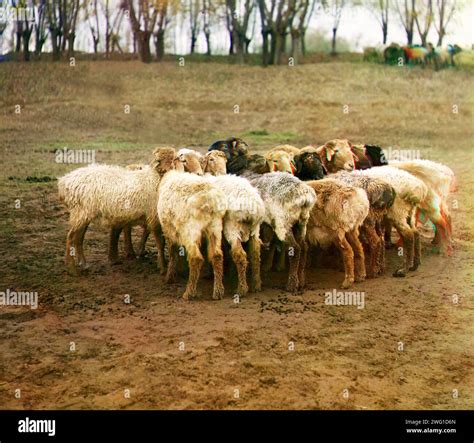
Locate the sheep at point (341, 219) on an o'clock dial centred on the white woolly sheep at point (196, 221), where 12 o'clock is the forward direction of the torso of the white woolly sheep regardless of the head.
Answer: The sheep is roughly at 4 o'clock from the white woolly sheep.

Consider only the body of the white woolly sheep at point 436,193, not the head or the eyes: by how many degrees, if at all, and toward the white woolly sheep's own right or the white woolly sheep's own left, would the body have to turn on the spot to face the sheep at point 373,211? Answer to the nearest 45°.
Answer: approximately 45° to the white woolly sheep's own left

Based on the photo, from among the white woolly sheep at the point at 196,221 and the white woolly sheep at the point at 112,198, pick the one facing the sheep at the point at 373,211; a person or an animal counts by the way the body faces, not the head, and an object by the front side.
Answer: the white woolly sheep at the point at 112,198

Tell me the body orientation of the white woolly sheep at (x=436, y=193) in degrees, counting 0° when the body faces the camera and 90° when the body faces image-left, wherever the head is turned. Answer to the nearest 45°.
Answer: approximately 90°

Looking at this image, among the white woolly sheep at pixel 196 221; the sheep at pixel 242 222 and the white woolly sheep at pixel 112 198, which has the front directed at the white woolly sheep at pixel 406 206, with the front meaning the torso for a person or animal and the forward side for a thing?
the white woolly sheep at pixel 112 198

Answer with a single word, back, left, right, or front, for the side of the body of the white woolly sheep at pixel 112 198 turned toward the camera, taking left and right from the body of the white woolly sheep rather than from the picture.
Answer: right

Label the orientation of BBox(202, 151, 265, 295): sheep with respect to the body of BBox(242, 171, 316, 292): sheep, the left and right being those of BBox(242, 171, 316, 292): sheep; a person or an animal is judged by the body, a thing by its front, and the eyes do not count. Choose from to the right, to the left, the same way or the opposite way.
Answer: the same way

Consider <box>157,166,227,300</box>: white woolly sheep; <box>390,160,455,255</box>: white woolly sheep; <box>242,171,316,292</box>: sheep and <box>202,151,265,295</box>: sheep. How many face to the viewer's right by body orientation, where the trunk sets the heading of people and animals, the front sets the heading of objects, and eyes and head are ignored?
0

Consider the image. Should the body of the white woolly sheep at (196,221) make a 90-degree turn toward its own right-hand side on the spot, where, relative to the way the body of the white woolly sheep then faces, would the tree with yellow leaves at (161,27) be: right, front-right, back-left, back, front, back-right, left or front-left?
front-left

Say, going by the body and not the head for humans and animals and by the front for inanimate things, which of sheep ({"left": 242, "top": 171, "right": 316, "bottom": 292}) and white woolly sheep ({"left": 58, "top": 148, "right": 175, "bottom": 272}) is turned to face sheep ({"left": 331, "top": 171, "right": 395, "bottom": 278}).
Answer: the white woolly sheep

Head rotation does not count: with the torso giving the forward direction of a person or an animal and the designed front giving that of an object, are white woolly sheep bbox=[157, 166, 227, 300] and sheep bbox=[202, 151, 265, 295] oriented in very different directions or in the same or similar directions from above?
same or similar directions

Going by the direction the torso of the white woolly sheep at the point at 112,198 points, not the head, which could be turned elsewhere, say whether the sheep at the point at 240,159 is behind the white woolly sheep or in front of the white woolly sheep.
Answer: in front

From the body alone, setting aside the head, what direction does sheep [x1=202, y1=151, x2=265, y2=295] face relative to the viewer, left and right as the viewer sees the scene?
facing away from the viewer and to the left of the viewer

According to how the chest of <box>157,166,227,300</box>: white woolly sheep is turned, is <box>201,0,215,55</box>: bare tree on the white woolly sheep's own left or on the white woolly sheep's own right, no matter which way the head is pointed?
on the white woolly sheep's own right

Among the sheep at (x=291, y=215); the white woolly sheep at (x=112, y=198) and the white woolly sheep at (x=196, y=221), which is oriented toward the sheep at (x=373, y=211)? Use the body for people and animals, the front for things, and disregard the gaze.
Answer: the white woolly sheep at (x=112, y=198)
